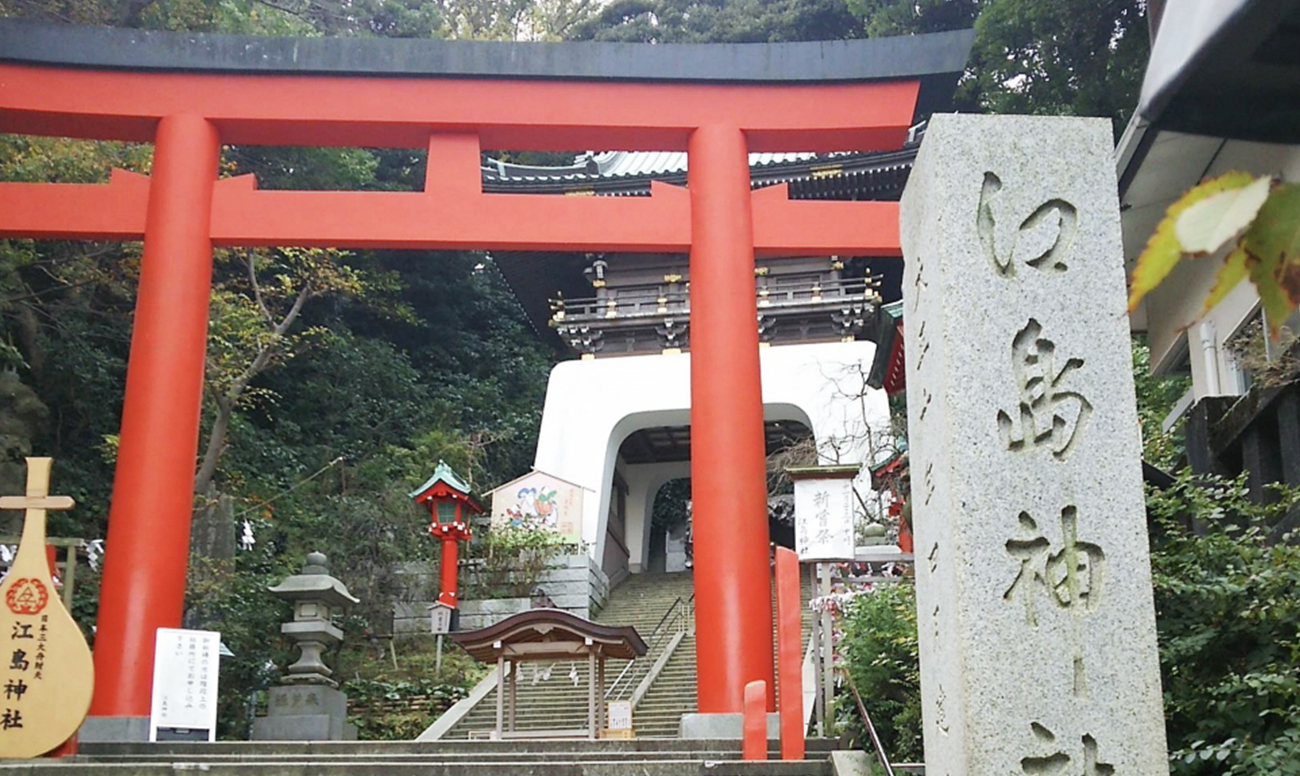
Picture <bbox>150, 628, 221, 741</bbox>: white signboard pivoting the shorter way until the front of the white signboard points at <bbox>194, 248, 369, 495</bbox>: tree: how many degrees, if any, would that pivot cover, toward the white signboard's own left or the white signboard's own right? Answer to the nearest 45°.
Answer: approximately 180°

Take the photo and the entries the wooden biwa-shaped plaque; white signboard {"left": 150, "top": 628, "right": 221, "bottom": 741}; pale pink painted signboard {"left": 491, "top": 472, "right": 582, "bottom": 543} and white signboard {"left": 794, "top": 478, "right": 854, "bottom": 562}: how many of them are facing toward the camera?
4

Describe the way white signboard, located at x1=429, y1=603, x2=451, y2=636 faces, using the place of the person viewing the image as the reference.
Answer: facing the viewer

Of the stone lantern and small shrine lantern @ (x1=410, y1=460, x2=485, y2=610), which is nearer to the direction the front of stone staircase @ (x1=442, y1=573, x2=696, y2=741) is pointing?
the stone lantern

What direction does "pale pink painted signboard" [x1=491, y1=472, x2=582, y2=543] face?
toward the camera

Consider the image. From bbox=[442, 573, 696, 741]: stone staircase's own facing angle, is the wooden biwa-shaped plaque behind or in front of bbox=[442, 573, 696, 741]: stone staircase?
in front

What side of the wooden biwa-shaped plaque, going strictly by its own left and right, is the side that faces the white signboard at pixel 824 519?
left

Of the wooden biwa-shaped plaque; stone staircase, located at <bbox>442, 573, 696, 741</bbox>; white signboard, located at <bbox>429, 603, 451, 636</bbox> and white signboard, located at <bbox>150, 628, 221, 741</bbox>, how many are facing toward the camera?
4

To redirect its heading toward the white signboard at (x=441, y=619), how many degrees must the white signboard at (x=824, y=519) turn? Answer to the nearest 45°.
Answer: approximately 135° to its right

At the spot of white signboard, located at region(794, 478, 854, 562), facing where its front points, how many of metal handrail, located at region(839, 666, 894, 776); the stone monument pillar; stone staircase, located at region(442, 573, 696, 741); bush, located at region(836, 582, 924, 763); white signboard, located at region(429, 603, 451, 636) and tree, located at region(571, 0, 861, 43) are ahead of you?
3

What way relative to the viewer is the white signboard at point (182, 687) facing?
toward the camera

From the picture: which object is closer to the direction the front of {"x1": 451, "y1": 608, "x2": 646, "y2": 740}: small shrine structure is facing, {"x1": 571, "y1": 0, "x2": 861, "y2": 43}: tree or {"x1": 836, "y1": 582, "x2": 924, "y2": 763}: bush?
the bush

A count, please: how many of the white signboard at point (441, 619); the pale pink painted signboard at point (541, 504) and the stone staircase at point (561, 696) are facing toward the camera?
3
